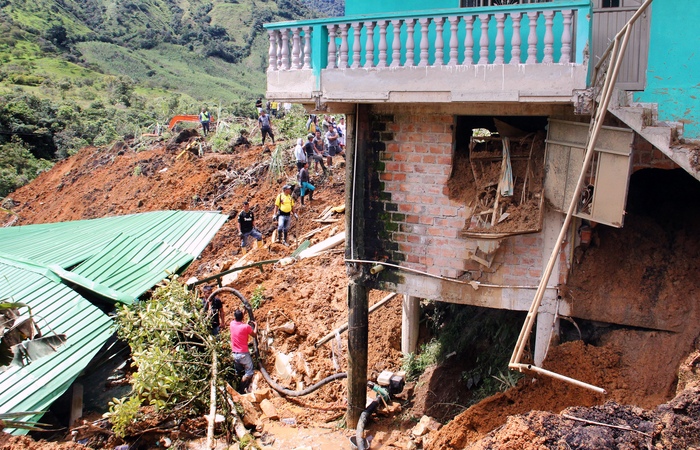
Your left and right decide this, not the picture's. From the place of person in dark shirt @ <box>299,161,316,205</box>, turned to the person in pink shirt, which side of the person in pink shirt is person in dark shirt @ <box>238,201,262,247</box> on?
right

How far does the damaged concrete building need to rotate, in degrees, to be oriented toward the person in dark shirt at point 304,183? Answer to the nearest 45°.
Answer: approximately 135° to its right

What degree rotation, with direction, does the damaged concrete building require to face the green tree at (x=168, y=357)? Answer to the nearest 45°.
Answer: approximately 90° to its right

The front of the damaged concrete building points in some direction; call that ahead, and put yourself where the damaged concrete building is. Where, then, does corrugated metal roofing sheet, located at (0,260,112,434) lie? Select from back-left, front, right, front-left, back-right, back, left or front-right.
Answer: right

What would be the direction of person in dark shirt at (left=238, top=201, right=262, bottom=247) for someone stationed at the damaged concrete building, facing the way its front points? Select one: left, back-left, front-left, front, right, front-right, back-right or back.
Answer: back-right

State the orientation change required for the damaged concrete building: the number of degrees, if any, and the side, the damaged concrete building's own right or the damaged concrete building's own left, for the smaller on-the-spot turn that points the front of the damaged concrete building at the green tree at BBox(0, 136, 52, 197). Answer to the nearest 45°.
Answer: approximately 135° to the damaged concrete building's own right

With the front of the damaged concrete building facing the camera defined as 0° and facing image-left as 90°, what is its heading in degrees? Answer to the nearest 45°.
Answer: approximately 0°
